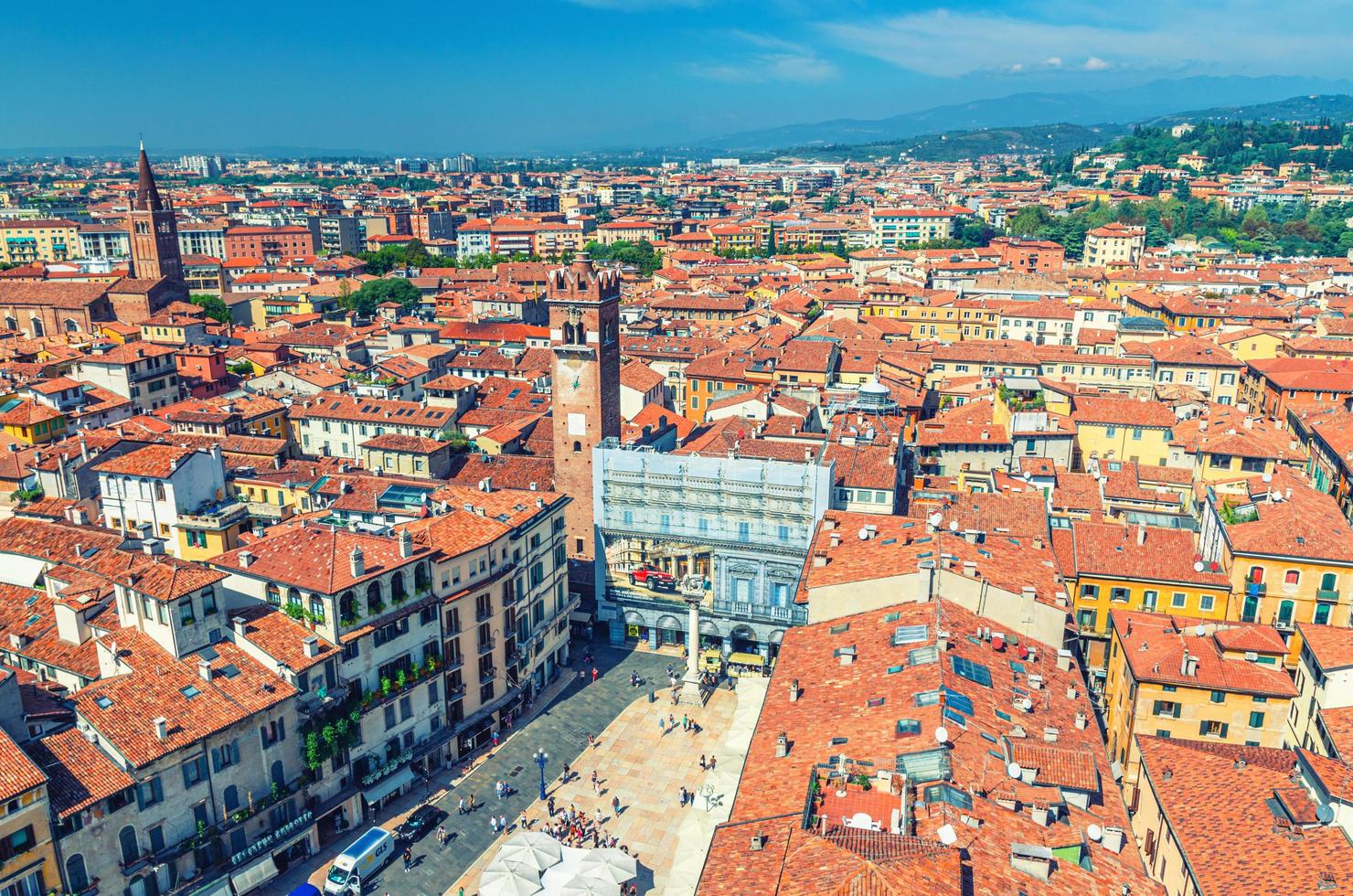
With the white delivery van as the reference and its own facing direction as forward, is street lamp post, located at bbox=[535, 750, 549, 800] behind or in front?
behind

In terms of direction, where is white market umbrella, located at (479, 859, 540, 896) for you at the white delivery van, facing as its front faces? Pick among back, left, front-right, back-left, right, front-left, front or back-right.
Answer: left

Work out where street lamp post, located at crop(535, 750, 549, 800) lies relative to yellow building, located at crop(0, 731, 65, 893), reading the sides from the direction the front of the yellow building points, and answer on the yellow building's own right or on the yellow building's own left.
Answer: on the yellow building's own left

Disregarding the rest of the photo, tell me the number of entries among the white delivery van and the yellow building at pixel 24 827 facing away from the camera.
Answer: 0

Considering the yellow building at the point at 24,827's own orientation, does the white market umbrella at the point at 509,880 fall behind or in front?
in front

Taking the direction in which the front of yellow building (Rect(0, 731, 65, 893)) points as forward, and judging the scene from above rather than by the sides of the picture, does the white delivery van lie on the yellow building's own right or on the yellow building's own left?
on the yellow building's own left

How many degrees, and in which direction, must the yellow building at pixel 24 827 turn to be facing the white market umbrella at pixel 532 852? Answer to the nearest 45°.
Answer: approximately 45° to its left

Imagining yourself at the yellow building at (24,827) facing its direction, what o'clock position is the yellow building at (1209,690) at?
the yellow building at (1209,690) is roughly at 11 o'clock from the yellow building at (24,827).

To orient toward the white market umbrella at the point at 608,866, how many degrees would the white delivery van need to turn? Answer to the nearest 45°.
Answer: approximately 90° to its left

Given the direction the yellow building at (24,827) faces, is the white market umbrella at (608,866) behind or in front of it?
in front

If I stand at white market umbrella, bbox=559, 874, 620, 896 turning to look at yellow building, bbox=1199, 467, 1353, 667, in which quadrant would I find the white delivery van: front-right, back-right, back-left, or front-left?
back-left
